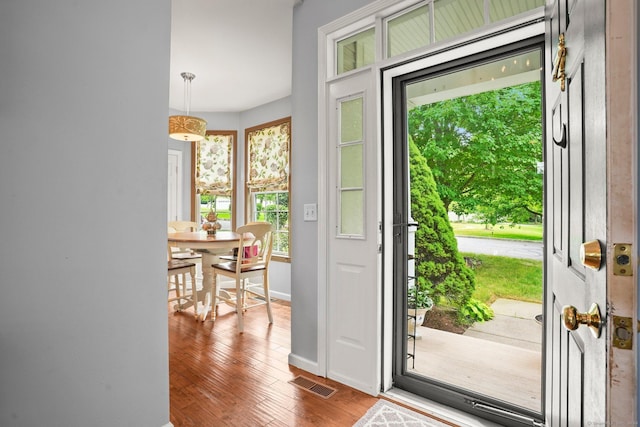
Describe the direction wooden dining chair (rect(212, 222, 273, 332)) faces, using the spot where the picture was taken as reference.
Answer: facing away from the viewer and to the left of the viewer

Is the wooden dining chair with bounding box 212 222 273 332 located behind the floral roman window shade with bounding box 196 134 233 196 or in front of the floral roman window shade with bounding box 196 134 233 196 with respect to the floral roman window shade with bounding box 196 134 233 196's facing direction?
in front

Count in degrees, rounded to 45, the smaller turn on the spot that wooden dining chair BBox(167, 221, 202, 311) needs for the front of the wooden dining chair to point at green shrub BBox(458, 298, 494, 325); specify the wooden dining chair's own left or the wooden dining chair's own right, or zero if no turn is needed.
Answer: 0° — it already faces it

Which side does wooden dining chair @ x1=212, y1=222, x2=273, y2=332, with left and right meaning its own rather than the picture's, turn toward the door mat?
back

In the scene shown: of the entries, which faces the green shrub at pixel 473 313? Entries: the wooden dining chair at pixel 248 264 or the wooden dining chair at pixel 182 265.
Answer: the wooden dining chair at pixel 182 265

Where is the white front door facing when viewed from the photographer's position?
facing to the left of the viewer

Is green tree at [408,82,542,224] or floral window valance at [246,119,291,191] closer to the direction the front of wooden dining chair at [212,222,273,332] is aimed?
the floral window valance

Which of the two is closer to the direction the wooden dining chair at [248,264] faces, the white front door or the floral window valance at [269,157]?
the floral window valance

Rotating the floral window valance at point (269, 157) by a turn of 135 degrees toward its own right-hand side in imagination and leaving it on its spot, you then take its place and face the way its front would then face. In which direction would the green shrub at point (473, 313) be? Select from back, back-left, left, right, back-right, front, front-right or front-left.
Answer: back-right

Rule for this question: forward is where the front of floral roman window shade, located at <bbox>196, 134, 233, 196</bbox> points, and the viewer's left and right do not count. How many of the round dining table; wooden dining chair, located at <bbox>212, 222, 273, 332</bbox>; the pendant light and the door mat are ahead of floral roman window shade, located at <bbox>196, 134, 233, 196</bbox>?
4

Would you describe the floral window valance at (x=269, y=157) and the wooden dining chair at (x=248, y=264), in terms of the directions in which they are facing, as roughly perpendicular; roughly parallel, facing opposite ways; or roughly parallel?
roughly perpendicular

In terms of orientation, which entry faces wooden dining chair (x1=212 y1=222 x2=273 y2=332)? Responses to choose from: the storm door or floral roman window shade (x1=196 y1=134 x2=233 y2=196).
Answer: the floral roman window shade

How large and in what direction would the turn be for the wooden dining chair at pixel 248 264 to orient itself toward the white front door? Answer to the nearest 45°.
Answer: approximately 135° to its left

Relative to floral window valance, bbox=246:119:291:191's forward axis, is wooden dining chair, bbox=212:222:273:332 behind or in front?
in front
